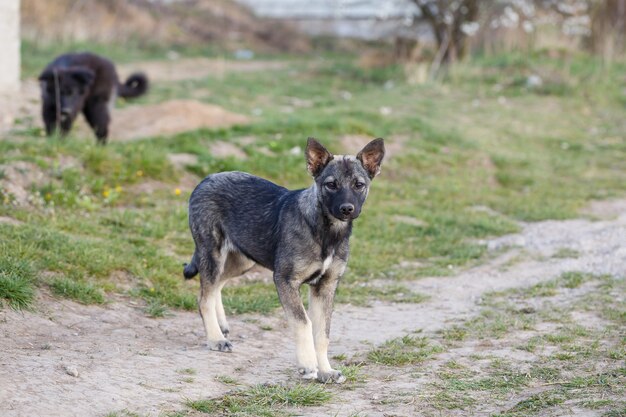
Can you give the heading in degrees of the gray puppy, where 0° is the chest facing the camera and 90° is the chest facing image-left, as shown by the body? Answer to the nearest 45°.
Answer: approximately 315°

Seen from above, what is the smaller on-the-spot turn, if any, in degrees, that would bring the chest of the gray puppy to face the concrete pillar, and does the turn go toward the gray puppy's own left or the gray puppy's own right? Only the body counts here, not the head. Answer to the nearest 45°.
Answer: approximately 180°

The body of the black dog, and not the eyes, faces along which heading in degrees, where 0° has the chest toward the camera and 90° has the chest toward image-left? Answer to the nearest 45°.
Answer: approximately 45°

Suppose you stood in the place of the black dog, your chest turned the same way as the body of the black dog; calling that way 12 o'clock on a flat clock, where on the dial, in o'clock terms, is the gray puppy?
The gray puppy is roughly at 10 o'clock from the black dog.

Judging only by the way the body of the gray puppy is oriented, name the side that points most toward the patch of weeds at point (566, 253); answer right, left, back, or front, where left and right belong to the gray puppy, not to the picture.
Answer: left

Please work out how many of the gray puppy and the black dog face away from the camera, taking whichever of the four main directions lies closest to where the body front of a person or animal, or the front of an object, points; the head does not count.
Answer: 0

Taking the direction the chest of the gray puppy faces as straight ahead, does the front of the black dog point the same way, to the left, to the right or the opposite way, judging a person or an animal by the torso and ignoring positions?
to the right
